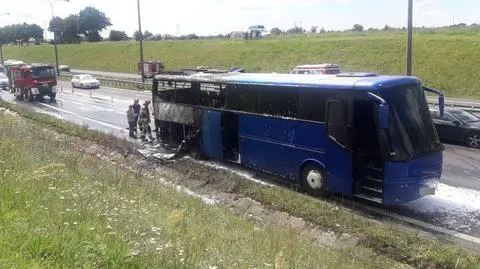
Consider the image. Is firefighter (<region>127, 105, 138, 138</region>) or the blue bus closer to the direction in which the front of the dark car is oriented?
the blue bus

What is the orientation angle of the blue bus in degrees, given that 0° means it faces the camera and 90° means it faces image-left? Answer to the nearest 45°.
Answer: approximately 315°

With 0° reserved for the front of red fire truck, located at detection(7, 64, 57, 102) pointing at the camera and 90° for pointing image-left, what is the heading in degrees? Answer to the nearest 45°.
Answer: approximately 315°

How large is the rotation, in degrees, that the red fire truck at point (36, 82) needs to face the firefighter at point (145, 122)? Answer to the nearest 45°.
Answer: approximately 45° to its right

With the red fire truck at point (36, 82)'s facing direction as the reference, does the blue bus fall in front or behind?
in front

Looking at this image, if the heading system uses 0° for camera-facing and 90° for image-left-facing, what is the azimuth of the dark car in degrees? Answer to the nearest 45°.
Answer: approximately 315°

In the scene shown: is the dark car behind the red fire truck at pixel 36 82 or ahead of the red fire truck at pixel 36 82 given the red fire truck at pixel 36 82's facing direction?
ahead

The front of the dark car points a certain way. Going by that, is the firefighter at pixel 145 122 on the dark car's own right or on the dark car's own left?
on the dark car's own right

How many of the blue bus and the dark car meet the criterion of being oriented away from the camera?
0

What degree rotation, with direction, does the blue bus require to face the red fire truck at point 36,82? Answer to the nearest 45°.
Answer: approximately 180°
